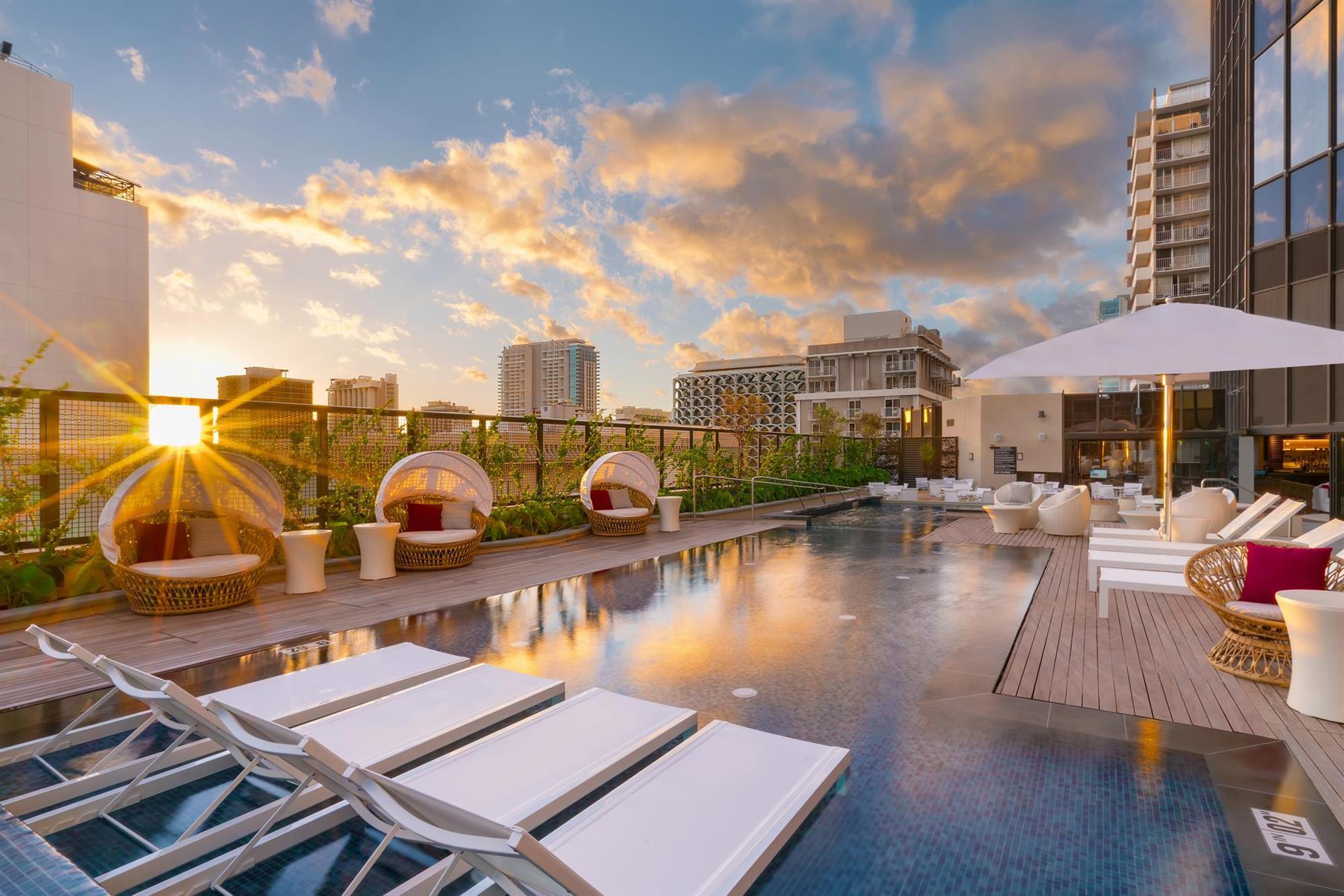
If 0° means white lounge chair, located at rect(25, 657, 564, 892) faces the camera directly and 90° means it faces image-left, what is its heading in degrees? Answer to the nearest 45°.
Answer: approximately 225°

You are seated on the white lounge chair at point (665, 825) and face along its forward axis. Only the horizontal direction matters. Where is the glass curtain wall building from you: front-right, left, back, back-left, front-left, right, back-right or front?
front

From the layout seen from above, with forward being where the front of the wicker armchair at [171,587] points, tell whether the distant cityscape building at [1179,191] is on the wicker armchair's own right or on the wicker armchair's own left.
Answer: on the wicker armchair's own left

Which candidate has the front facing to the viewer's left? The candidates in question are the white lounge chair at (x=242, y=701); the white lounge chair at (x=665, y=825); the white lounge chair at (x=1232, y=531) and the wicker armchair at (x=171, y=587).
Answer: the white lounge chair at (x=1232, y=531)

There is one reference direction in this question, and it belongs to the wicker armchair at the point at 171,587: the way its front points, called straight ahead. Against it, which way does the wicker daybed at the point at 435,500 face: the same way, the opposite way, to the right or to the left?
the same way

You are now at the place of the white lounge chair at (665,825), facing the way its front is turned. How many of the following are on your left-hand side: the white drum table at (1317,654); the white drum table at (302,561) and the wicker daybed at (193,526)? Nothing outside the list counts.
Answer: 2

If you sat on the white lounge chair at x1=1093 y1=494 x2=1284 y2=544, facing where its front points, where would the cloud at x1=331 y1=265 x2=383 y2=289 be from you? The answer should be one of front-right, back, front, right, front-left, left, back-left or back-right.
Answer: front

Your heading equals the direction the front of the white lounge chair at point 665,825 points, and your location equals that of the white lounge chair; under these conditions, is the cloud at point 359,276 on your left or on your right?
on your left

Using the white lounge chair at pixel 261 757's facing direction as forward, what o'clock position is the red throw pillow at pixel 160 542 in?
The red throw pillow is roughly at 10 o'clock from the white lounge chair.

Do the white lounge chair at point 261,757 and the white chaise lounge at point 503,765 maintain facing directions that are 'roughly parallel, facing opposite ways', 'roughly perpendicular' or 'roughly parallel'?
roughly parallel

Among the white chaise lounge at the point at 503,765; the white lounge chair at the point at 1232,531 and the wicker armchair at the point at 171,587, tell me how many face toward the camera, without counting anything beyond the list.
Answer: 1

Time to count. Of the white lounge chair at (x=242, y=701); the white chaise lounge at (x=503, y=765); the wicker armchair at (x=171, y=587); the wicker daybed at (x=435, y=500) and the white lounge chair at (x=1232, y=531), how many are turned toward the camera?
2

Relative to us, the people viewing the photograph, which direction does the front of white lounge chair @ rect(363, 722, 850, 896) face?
facing away from the viewer and to the right of the viewer

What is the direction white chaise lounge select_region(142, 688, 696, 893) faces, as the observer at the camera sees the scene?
facing away from the viewer and to the right of the viewer

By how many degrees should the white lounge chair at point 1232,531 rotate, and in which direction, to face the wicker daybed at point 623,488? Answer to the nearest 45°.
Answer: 0° — it already faces it

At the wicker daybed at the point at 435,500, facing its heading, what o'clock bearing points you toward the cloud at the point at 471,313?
The cloud is roughly at 6 o'clock from the wicker daybed.

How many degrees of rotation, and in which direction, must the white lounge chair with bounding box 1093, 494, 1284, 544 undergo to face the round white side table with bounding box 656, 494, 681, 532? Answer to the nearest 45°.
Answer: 0° — it already faces it

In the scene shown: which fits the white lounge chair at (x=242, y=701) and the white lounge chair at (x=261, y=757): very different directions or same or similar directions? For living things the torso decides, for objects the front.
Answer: same or similar directions

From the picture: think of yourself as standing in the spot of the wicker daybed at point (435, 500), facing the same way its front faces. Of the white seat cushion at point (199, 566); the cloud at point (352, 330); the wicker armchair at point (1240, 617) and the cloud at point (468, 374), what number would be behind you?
2

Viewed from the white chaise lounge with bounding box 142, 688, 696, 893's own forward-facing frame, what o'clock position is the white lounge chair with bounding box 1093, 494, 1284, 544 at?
The white lounge chair is roughly at 1 o'clock from the white chaise lounge.
